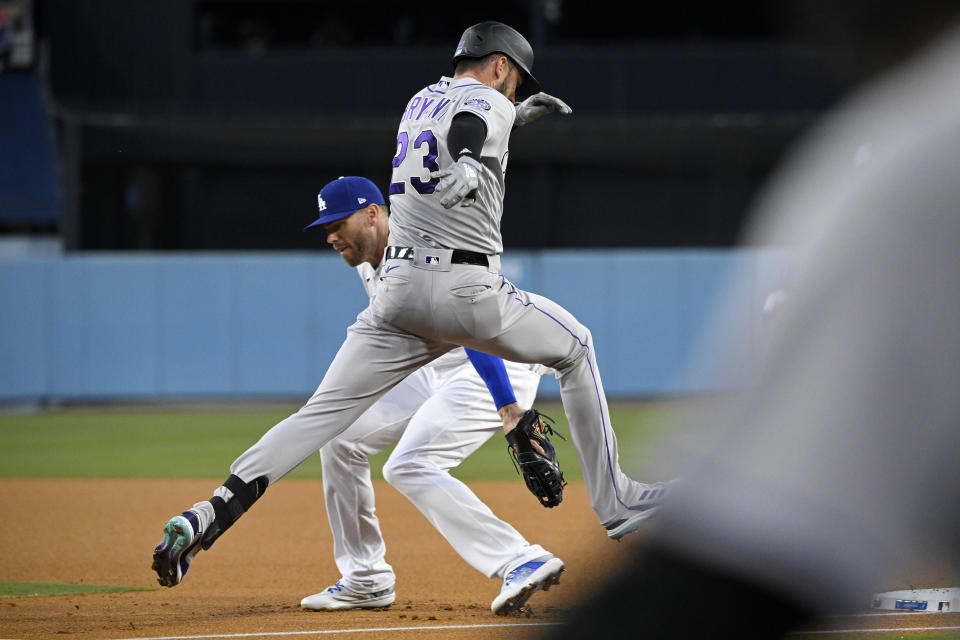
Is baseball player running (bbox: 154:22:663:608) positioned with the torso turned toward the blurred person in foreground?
no

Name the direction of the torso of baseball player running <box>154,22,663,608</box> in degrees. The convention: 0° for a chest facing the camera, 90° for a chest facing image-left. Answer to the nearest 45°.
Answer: approximately 225°

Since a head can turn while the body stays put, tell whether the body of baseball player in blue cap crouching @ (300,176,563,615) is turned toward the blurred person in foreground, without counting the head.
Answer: no
